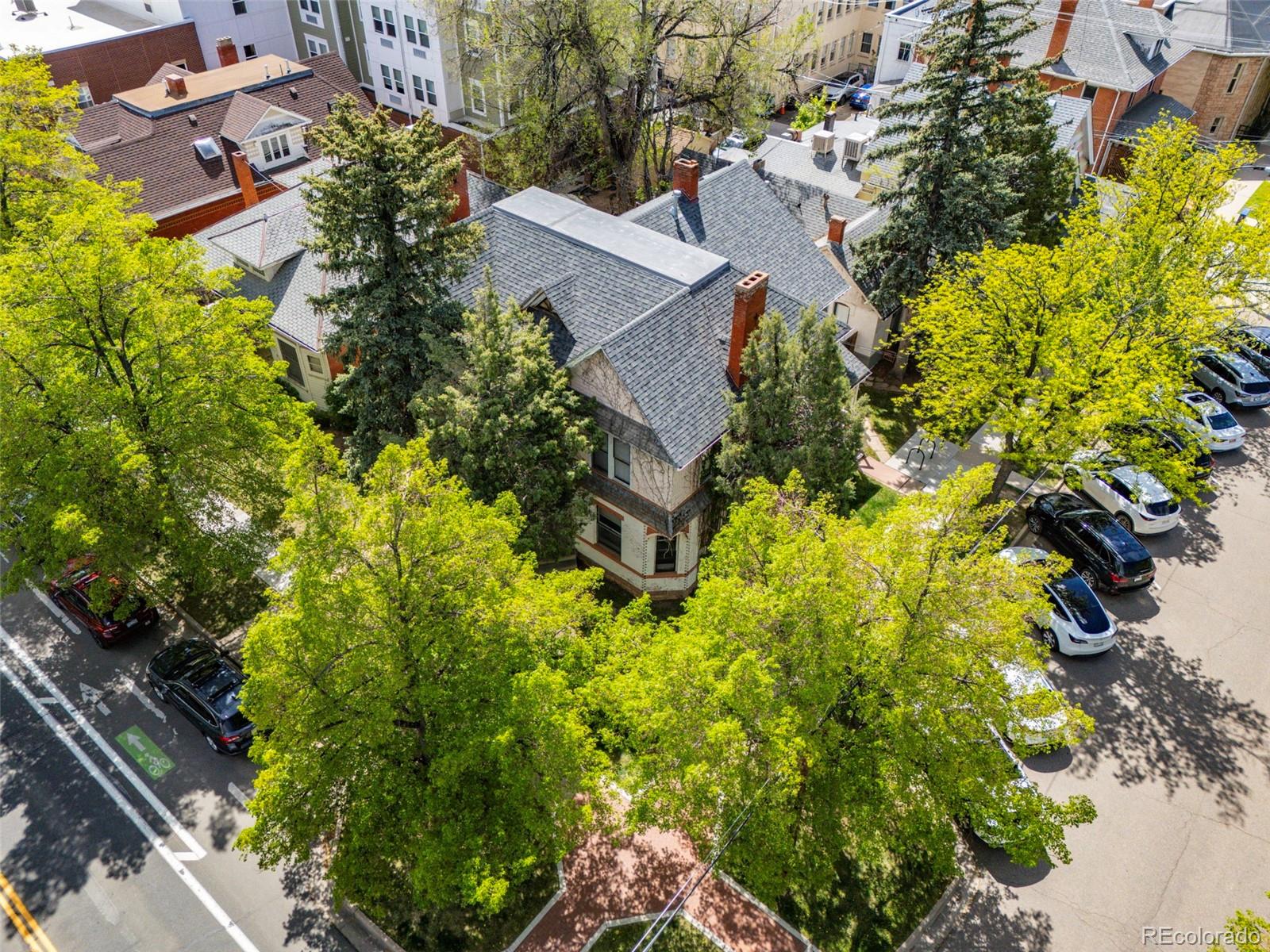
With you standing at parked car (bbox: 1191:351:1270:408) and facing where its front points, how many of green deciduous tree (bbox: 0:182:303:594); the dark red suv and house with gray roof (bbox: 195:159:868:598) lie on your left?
3

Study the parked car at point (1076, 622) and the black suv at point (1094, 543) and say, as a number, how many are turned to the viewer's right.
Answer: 0

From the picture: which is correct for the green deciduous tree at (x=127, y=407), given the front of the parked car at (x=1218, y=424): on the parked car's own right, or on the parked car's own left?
on the parked car's own left

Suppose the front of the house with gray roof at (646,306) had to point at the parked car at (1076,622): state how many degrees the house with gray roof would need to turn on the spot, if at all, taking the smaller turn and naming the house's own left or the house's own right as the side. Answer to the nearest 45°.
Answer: approximately 90° to the house's own left

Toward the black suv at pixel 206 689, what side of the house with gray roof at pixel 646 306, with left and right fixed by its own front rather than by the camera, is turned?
front

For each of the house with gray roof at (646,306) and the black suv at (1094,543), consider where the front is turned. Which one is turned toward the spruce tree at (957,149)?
the black suv

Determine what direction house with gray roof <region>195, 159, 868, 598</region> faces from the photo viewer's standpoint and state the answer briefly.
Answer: facing the viewer and to the left of the viewer

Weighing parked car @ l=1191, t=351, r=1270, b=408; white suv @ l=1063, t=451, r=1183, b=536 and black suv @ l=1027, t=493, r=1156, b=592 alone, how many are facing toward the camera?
0

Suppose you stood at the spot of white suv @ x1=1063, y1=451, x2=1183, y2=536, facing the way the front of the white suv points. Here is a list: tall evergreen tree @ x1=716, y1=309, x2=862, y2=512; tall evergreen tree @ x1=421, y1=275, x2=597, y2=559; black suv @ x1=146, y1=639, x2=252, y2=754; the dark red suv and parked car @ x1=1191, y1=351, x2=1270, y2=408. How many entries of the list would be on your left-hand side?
4

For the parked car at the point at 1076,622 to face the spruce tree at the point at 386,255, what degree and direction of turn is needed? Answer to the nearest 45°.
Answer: approximately 45° to its left

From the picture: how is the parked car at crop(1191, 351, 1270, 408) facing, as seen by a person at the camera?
facing away from the viewer and to the left of the viewer

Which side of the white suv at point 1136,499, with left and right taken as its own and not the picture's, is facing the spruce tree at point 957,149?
front

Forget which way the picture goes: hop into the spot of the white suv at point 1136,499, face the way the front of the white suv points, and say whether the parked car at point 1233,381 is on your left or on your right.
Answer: on your right

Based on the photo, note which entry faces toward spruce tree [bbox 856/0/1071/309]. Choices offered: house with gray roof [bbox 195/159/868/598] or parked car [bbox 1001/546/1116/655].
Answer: the parked car

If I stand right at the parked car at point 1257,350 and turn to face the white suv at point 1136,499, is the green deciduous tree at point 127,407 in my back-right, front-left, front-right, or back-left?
front-right
